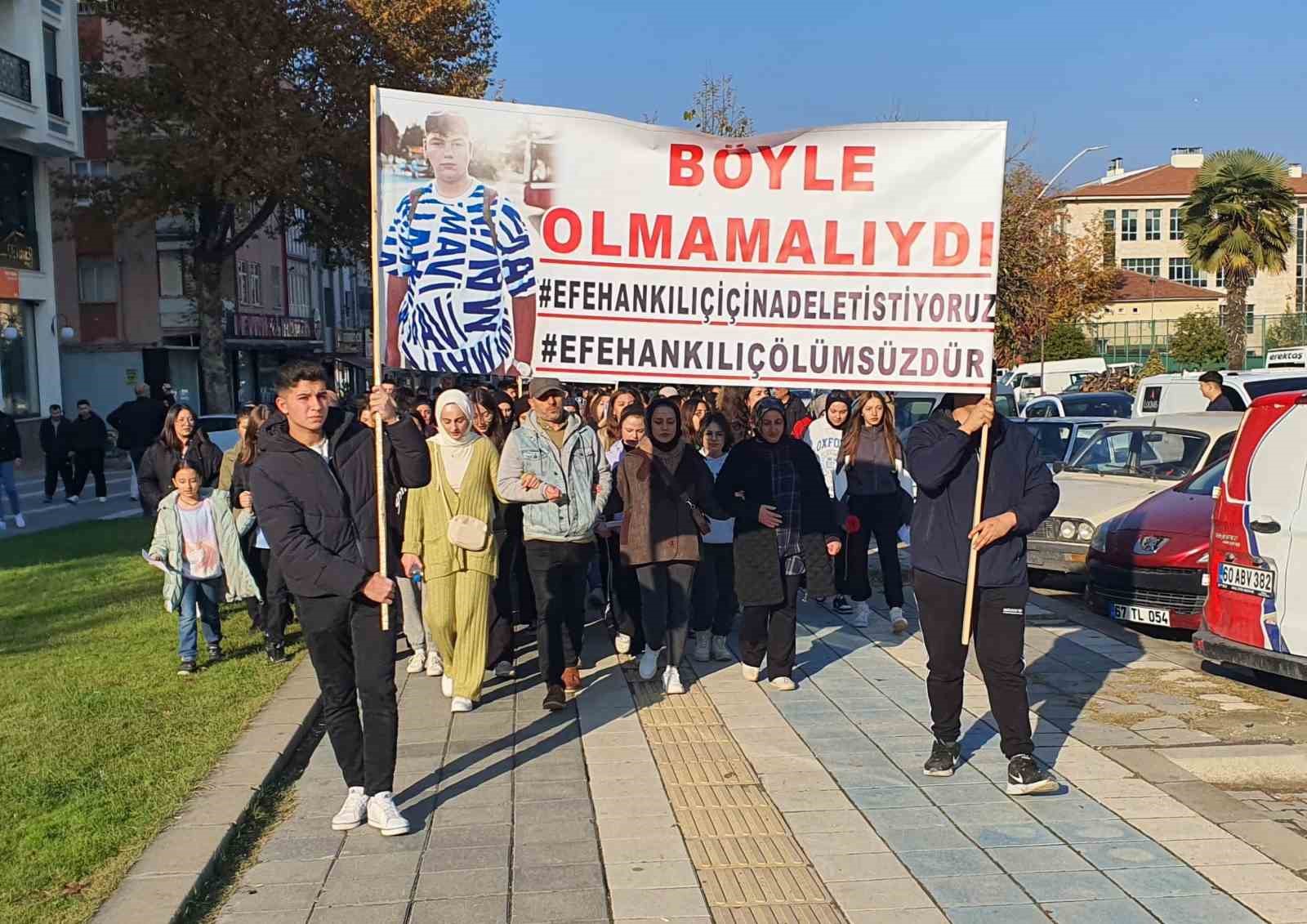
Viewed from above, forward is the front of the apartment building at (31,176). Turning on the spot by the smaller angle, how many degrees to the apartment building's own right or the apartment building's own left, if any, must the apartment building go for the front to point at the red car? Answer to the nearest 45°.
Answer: approximately 45° to the apartment building's own right

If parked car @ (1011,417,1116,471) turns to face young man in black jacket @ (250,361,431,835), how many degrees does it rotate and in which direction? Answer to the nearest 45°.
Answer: approximately 45° to its left

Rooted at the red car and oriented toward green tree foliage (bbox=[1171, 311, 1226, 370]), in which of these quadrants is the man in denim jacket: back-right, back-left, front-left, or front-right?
back-left

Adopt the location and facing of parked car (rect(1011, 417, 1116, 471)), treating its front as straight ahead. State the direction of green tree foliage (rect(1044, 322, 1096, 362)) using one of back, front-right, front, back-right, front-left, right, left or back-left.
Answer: back-right

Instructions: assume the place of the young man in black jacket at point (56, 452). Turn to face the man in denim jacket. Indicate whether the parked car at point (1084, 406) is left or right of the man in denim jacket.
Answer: left

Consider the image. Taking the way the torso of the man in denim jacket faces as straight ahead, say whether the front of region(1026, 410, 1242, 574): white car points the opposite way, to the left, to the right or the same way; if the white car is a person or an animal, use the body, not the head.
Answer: to the right

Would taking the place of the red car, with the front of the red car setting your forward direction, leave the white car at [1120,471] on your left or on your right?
on your right

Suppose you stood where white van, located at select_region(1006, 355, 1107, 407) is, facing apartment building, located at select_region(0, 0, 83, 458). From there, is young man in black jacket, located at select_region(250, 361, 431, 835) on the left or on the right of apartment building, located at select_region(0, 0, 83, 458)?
left
